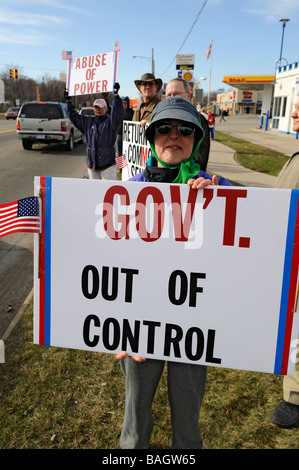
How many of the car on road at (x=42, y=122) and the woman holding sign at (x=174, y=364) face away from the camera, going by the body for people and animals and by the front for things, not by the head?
1

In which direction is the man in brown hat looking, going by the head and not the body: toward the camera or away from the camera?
toward the camera

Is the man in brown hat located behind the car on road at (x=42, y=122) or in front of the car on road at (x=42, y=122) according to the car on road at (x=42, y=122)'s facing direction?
behind

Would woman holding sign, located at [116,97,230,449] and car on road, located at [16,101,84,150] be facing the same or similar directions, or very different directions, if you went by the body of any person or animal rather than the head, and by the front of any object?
very different directions

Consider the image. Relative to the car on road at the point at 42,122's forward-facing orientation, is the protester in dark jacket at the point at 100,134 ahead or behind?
behind

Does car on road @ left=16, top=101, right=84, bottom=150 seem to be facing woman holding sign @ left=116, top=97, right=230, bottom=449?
no

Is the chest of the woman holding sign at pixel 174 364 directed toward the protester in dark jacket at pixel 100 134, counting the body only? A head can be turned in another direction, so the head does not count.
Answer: no

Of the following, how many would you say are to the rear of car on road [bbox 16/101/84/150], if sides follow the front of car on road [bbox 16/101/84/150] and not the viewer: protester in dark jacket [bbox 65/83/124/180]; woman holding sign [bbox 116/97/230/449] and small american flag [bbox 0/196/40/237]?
3

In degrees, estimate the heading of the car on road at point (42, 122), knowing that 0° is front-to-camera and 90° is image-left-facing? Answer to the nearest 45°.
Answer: approximately 180°

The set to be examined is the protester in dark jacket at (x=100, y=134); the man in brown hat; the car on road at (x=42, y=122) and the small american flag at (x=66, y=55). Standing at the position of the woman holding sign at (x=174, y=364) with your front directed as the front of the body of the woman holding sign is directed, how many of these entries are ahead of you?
0

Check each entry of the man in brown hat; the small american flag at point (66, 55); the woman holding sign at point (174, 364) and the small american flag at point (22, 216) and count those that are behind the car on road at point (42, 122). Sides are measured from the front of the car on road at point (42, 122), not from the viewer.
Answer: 4

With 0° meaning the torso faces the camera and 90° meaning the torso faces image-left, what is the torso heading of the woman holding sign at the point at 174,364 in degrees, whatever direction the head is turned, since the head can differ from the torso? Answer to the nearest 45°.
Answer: approximately 0°

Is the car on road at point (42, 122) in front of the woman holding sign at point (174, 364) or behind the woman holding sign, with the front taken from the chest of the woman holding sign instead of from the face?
behind
